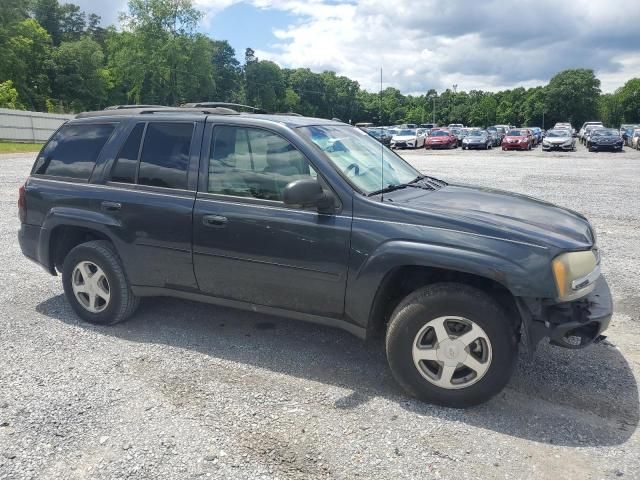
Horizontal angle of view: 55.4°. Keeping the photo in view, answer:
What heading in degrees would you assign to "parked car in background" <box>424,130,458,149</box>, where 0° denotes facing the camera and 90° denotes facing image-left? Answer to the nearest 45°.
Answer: approximately 45°

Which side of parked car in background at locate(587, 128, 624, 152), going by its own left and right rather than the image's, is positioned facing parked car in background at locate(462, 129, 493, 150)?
right

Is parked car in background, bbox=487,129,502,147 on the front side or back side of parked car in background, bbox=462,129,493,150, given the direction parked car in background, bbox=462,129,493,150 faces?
on the back side

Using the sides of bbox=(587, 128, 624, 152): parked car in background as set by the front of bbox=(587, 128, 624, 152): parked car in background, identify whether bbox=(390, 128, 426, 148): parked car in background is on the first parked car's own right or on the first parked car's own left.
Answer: on the first parked car's own right

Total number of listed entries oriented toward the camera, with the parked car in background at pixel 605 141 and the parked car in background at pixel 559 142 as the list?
2

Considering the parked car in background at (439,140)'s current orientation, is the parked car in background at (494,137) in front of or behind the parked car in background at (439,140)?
behind

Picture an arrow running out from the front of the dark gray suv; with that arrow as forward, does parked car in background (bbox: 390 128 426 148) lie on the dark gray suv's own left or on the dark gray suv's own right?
on the dark gray suv's own left

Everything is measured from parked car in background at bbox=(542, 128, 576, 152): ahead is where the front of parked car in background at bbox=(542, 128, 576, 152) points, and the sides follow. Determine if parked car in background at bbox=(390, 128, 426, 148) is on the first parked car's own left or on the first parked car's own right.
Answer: on the first parked car's own right

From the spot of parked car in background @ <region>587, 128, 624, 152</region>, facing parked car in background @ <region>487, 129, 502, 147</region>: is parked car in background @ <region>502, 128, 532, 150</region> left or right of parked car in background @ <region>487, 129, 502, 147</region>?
left

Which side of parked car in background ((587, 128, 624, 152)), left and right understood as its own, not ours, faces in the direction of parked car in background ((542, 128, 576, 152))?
right

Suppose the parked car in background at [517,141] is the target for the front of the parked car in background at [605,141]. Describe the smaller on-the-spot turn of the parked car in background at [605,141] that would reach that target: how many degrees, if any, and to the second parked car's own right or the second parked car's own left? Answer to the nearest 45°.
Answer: approximately 90° to the second parked car's own right

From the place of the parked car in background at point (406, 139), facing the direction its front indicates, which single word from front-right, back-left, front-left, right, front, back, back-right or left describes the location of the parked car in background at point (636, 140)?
back-left

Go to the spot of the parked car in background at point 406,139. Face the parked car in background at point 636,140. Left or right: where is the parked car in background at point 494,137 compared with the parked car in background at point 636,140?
left
